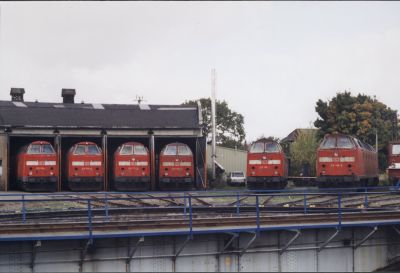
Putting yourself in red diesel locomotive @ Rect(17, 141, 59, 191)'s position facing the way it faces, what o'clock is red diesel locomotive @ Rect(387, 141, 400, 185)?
red diesel locomotive @ Rect(387, 141, 400, 185) is roughly at 9 o'clock from red diesel locomotive @ Rect(17, 141, 59, 191).

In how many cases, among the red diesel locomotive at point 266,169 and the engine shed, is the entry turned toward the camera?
2

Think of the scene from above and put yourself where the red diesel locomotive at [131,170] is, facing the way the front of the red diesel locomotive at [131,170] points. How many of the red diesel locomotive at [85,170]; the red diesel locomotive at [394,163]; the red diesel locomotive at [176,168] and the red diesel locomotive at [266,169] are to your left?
3

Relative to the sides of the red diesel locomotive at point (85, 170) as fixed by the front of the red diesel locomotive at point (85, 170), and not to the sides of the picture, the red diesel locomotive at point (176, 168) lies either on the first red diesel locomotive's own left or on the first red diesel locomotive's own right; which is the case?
on the first red diesel locomotive's own left

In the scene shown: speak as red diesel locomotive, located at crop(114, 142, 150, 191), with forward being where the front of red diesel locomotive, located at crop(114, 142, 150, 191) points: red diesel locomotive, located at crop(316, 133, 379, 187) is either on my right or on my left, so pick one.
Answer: on my left

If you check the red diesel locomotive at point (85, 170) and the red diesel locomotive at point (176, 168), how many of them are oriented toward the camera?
2

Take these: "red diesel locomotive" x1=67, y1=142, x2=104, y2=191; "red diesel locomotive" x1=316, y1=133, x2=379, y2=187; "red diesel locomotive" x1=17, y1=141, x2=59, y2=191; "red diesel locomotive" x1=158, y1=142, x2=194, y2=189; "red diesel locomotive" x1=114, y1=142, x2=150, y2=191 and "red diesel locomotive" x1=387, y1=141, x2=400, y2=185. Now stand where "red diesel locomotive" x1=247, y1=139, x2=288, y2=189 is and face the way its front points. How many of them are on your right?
4

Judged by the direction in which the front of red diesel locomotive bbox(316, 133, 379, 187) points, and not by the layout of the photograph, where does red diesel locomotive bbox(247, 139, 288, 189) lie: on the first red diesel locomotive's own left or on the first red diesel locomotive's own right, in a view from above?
on the first red diesel locomotive's own right

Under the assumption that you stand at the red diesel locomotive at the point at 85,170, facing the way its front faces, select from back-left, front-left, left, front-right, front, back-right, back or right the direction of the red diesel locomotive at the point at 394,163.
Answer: left

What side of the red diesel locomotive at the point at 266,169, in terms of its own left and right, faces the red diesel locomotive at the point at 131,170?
right

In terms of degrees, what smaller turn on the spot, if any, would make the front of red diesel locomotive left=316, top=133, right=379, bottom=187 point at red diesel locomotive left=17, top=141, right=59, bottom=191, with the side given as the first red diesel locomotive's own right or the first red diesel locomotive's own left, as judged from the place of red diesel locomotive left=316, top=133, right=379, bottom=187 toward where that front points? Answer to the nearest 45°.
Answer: approximately 45° to the first red diesel locomotive's own right

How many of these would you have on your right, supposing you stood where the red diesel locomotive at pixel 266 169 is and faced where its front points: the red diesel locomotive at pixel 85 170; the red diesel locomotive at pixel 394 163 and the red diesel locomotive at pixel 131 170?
2

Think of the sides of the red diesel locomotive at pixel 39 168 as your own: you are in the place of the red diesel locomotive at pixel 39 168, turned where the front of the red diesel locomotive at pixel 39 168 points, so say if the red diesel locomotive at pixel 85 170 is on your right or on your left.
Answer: on your left
